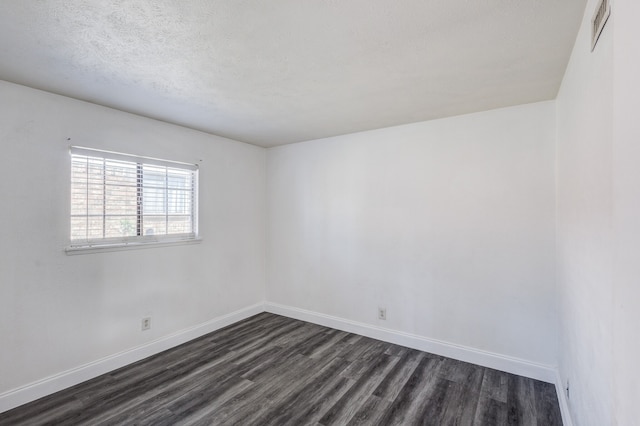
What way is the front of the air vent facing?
to the viewer's left
